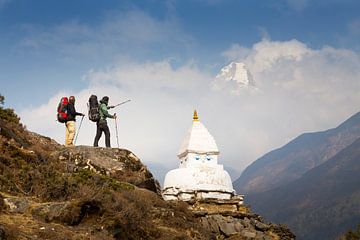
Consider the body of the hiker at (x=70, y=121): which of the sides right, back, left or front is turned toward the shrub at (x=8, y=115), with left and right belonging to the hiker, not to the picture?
back

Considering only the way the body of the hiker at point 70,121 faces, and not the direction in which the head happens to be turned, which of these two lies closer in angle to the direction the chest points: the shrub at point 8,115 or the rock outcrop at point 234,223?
the rock outcrop

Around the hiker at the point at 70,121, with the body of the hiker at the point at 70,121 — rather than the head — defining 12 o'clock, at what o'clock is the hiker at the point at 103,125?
the hiker at the point at 103,125 is roughly at 12 o'clock from the hiker at the point at 70,121.

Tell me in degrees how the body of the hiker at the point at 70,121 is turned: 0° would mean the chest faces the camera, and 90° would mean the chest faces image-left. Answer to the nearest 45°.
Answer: approximately 270°

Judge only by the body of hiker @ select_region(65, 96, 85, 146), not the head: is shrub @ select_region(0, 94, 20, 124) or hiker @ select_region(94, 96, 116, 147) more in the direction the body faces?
the hiker

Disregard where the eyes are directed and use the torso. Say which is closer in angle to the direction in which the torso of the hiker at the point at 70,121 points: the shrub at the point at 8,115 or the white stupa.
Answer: the white stupa
